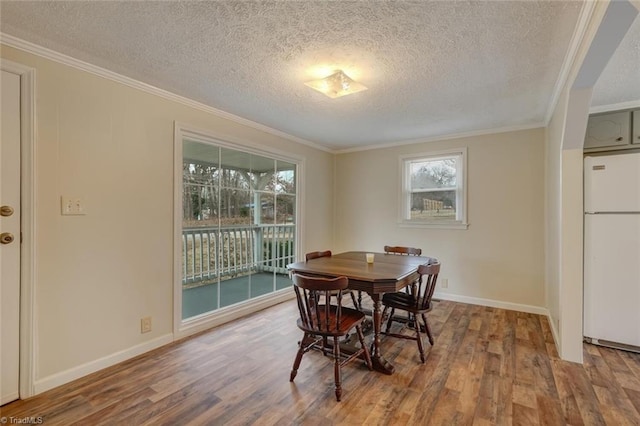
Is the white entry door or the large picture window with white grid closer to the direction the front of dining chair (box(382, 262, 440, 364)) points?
the large picture window with white grid

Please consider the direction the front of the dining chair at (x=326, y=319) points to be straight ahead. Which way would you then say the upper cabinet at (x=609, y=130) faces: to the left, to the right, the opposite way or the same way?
the opposite way

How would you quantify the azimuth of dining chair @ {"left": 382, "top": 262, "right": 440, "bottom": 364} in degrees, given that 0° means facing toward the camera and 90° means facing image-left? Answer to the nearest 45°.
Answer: approximately 135°

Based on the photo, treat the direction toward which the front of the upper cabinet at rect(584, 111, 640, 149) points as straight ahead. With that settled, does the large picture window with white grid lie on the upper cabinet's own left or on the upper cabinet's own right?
on the upper cabinet's own right

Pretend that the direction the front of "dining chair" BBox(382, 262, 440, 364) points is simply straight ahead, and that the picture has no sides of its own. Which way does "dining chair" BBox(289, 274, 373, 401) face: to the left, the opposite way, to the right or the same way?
to the right

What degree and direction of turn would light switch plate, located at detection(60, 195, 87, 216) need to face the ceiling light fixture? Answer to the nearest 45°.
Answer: approximately 45° to its left

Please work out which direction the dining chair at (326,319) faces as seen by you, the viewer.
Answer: facing away from the viewer and to the right of the viewer
